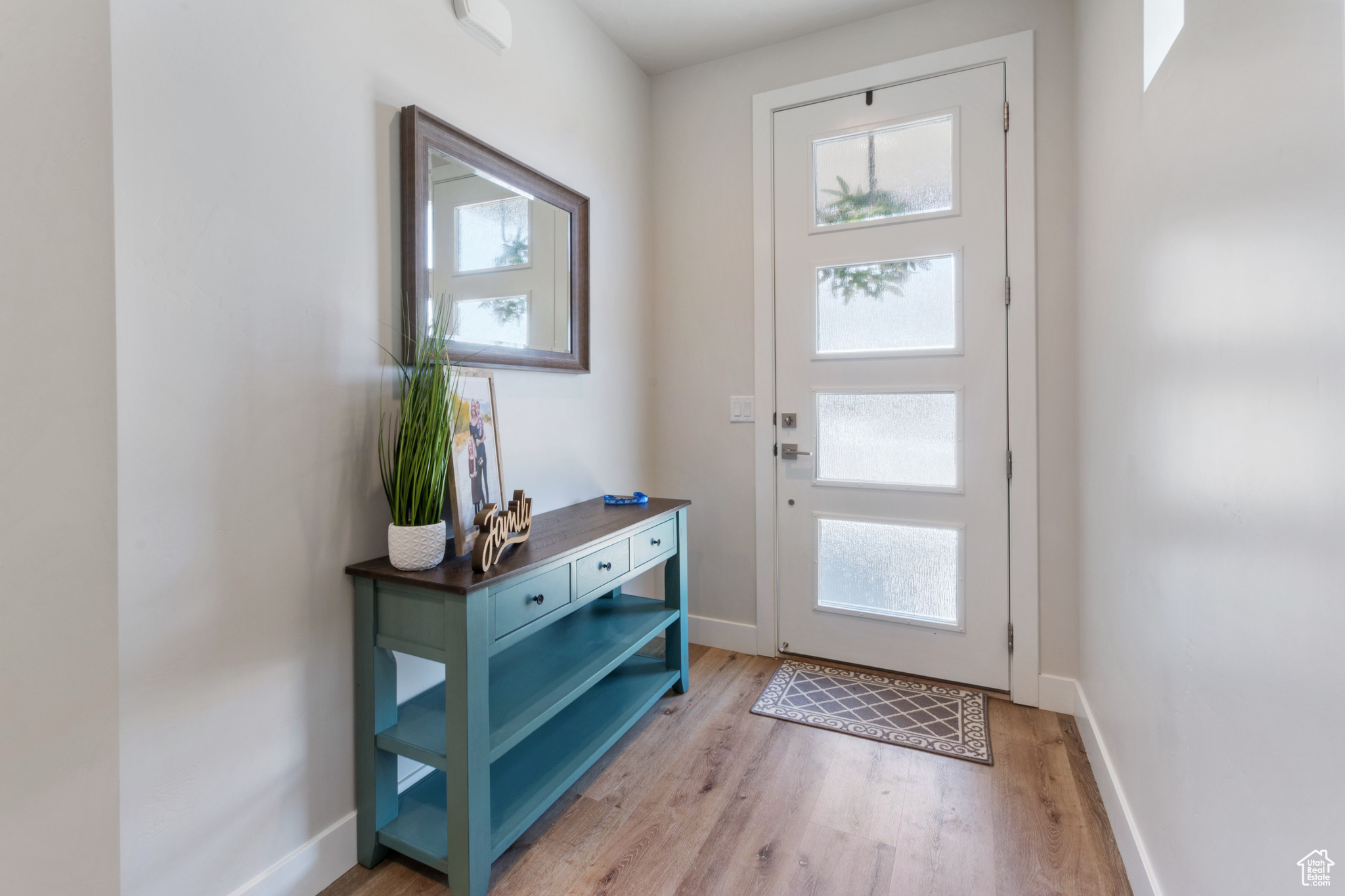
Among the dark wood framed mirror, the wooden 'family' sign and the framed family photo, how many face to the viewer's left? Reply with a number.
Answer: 0

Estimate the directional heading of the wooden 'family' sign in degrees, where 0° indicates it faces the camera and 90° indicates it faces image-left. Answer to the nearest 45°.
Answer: approximately 315°

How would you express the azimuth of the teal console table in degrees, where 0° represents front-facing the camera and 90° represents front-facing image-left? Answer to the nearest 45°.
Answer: approximately 315°

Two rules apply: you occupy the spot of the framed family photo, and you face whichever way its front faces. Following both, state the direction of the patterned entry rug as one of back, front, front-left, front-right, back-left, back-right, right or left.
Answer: front-left

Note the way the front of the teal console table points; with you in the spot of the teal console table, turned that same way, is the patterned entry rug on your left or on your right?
on your left

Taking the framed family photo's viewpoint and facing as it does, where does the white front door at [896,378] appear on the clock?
The white front door is roughly at 10 o'clock from the framed family photo.

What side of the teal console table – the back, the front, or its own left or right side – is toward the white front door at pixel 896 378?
left
